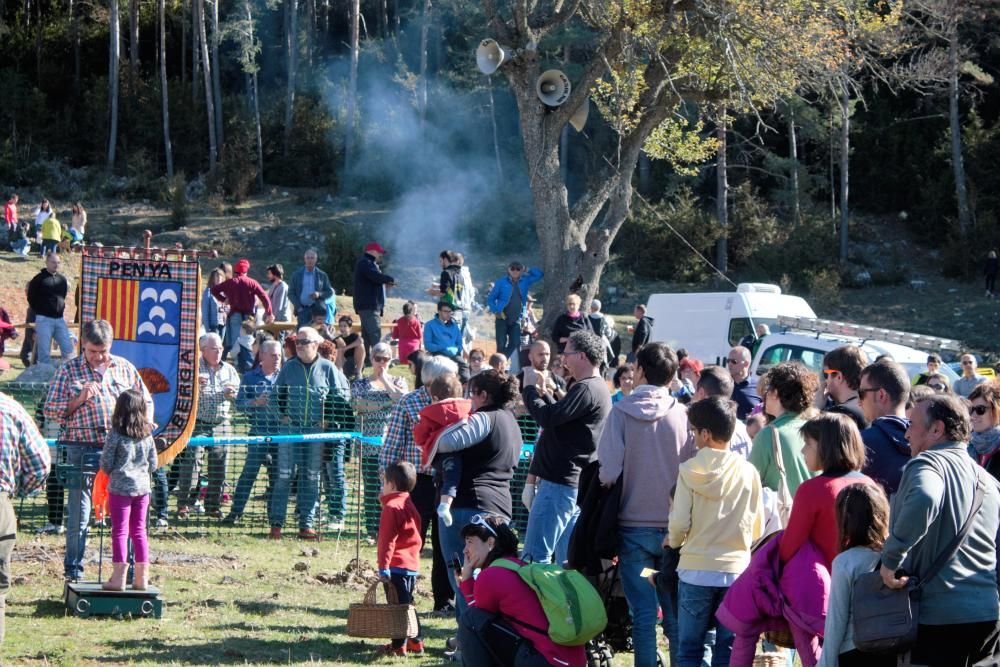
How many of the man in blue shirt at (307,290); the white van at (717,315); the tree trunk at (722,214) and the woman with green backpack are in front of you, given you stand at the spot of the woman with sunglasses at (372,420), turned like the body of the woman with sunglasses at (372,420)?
1

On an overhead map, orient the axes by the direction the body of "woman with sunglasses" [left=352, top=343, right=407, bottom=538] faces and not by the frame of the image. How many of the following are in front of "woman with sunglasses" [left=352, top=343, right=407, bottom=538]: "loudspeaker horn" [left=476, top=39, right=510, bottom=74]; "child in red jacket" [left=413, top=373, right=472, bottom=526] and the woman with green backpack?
2

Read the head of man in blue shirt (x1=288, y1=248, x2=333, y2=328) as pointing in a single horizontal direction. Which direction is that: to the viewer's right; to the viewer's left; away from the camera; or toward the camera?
toward the camera

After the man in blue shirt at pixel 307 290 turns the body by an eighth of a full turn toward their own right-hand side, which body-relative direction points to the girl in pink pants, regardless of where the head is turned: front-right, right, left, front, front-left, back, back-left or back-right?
front-left

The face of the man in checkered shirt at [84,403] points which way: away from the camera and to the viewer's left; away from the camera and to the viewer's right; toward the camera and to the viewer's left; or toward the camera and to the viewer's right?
toward the camera and to the viewer's right

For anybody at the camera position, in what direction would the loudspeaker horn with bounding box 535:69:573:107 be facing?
facing the viewer

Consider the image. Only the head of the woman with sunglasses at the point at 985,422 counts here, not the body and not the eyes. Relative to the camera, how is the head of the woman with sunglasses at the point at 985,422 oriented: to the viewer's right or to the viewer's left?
to the viewer's left

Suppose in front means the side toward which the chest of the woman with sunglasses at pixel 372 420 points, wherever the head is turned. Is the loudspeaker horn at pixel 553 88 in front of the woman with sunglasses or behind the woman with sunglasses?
behind

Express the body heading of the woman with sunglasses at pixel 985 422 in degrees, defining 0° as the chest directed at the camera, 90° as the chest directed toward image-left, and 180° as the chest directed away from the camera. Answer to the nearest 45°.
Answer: approximately 45°

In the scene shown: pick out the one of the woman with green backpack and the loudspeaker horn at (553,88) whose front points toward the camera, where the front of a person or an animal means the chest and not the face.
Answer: the loudspeaker horn

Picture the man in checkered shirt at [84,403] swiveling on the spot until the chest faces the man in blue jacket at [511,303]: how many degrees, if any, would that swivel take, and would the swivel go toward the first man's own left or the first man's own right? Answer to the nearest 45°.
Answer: approximately 135° to the first man's own left

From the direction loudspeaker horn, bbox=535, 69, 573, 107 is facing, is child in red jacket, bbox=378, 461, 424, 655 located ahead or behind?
ahead

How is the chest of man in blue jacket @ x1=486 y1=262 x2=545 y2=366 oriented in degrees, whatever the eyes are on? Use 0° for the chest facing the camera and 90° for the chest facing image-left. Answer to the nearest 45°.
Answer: approximately 0°

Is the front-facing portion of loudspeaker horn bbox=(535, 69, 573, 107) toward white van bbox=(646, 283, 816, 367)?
no

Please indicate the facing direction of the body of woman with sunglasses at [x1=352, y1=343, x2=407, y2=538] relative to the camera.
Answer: toward the camera

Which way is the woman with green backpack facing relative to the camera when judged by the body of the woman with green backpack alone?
to the viewer's left

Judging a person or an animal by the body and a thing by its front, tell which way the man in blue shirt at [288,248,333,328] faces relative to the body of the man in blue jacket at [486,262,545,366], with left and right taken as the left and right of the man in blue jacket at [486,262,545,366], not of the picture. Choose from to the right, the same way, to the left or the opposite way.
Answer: the same way

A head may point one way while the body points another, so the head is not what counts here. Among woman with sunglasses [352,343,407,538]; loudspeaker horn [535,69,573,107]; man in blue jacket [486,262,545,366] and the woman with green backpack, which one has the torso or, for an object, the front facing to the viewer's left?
the woman with green backpack

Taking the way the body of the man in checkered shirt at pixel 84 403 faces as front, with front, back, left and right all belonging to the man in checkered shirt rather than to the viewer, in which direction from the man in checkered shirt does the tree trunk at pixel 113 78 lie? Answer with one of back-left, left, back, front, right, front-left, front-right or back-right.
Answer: back

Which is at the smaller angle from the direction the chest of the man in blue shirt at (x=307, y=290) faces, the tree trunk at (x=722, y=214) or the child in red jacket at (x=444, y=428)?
the child in red jacket

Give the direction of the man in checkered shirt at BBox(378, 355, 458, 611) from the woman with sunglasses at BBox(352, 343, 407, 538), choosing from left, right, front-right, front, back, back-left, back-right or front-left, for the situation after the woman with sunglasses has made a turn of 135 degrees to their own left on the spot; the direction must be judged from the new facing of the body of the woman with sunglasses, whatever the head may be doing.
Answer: back-right

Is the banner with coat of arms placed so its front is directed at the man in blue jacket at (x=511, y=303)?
no
